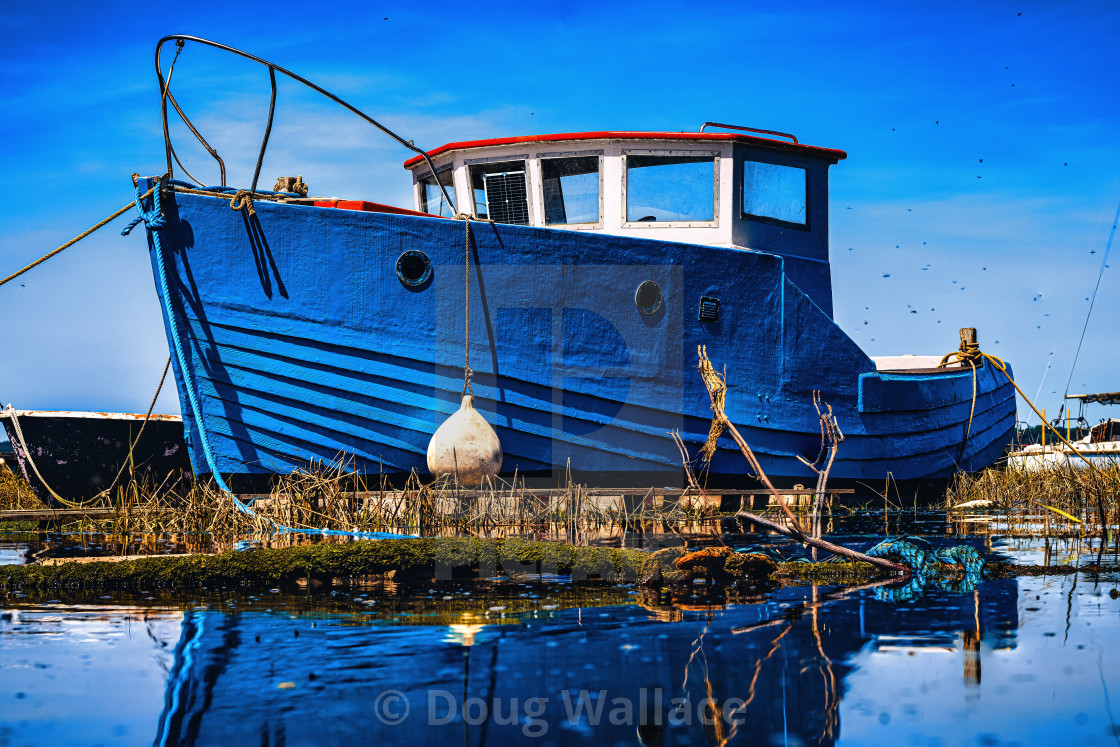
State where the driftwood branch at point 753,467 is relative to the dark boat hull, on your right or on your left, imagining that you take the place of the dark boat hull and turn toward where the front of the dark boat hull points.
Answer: on your left
